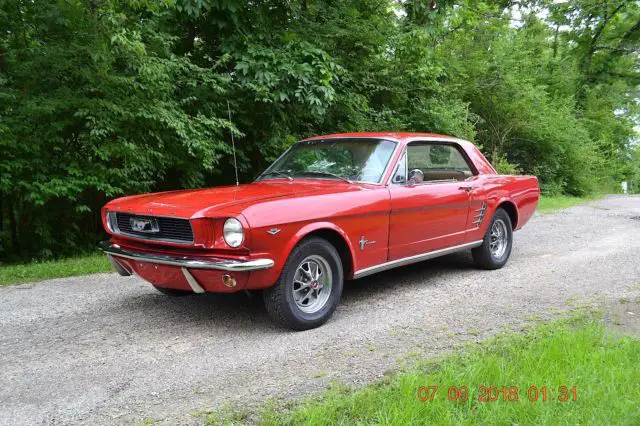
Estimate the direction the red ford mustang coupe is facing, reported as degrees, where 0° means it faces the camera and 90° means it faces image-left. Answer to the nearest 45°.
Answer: approximately 45°
